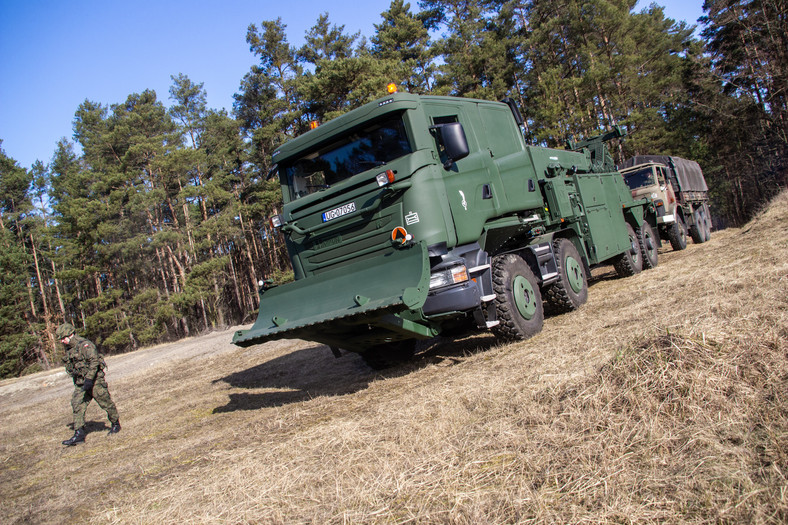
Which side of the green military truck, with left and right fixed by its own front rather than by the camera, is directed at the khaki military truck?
back

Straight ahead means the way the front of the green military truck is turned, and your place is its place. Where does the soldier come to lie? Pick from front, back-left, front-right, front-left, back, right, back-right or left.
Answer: front-right

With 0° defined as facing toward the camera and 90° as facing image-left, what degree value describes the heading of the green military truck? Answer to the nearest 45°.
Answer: approximately 45°

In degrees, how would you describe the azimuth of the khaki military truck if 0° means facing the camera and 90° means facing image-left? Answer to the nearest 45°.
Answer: approximately 45°

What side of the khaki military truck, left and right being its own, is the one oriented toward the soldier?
front

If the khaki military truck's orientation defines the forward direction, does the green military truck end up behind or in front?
in front

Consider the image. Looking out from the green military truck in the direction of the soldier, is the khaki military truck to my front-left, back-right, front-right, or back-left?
back-right

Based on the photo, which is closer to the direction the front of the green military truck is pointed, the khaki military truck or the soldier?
the soldier

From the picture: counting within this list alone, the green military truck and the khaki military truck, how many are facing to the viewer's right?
0
